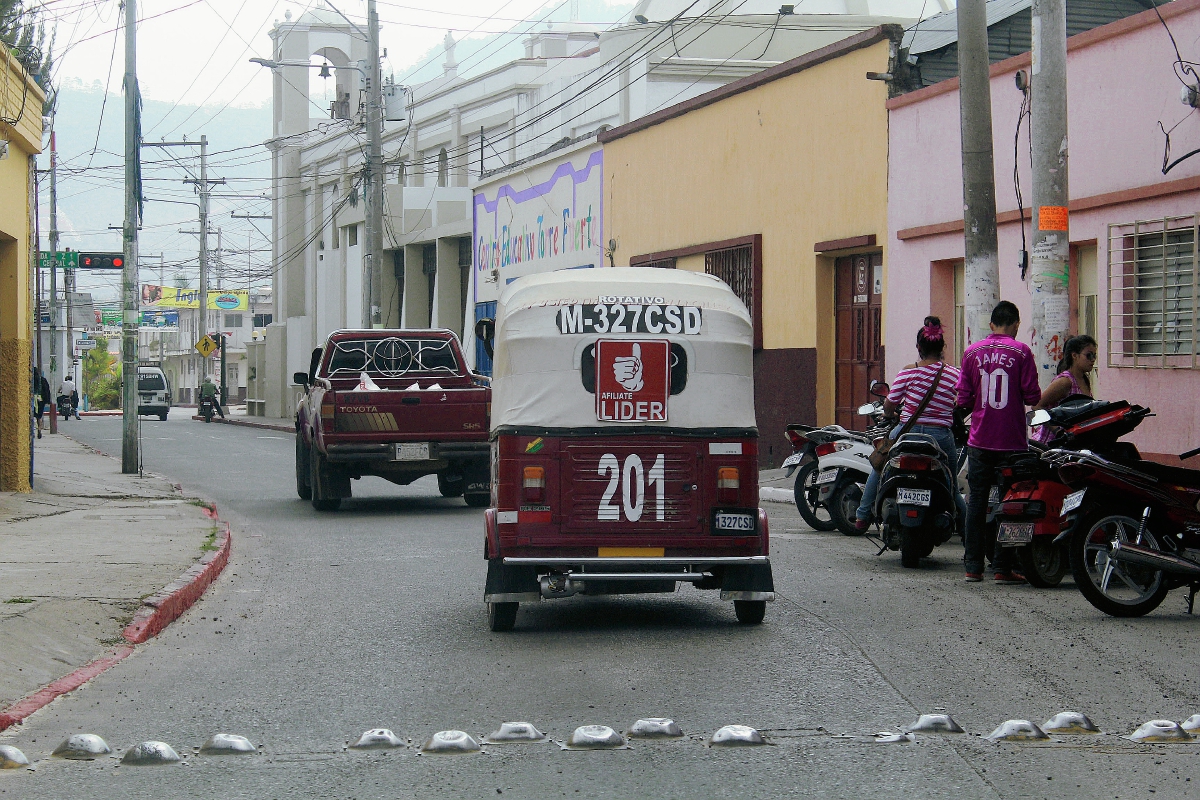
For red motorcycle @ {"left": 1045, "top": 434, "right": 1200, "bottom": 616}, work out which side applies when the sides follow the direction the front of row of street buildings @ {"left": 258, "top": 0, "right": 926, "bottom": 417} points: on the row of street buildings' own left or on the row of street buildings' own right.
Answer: on the row of street buildings' own left

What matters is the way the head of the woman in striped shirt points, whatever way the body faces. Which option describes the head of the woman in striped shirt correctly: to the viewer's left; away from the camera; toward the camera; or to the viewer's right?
away from the camera

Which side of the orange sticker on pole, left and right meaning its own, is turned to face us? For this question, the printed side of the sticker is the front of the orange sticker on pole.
front

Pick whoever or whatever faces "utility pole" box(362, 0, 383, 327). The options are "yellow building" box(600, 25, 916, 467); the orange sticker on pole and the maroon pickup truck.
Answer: the maroon pickup truck

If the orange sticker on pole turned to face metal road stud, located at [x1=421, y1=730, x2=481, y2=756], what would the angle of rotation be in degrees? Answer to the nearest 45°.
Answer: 0° — it already faces it

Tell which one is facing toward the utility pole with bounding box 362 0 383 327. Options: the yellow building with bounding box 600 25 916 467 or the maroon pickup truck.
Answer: the maroon pickup truck

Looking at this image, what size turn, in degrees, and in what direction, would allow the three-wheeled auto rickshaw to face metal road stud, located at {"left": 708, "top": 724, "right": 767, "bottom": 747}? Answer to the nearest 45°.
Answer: approximately 180°

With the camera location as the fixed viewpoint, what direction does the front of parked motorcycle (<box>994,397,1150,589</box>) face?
facing away from the viewer and to the right of the viewer

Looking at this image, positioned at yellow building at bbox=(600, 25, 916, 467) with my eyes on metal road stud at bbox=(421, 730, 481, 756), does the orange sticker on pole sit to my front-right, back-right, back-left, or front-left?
front-left

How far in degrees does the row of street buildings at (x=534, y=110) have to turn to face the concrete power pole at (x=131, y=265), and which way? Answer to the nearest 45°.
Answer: approximately 45° to its left

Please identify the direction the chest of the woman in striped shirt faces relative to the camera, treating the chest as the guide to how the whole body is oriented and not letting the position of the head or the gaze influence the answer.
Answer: away from the camera

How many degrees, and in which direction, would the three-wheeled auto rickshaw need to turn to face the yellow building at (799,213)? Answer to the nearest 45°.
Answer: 0° — it already faces it

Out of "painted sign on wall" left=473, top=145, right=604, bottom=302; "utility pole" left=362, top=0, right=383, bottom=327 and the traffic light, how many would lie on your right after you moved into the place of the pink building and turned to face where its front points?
3

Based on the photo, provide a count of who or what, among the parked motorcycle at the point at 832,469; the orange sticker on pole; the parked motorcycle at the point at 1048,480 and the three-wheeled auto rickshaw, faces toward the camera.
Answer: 1

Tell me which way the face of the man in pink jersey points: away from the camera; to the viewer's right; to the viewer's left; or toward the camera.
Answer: away from the camera

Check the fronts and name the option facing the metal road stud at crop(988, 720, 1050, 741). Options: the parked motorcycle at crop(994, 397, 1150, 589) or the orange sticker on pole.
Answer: the orange sticker on pole

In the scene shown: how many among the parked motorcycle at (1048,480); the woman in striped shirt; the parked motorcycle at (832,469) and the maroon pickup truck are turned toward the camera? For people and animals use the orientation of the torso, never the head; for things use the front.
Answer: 0

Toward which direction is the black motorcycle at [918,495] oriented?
away from the camera

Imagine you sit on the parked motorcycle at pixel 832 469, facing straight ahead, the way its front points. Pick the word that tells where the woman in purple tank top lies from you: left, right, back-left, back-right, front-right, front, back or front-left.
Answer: right
